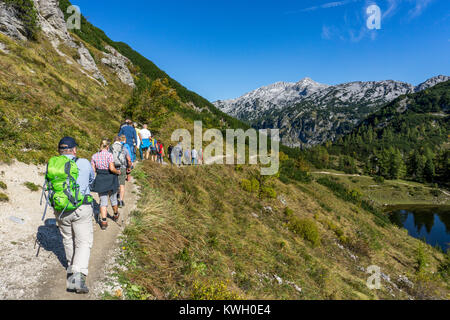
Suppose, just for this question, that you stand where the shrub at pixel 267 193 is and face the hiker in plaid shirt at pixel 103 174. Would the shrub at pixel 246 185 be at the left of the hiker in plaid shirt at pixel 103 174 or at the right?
right

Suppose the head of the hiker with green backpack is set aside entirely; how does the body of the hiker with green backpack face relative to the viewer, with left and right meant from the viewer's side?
facing away from the viewer and to the right of the viewer

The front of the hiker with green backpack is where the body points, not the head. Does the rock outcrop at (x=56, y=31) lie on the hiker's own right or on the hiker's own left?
on the hiker's own left

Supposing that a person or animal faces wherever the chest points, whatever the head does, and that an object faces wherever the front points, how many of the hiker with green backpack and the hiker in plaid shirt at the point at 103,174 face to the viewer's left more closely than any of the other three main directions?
0

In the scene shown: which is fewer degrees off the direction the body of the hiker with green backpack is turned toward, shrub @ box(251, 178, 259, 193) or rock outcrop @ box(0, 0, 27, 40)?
the shrub

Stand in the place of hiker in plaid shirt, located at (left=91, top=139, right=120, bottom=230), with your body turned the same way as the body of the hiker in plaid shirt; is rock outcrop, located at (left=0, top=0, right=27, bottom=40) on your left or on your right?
on your left

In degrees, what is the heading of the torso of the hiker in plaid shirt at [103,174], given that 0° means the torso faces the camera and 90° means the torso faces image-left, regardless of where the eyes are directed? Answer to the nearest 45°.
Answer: approximately 225°

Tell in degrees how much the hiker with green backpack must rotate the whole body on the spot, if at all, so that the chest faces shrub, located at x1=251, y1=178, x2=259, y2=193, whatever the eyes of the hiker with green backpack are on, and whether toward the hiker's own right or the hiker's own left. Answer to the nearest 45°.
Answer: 0° — they already face it

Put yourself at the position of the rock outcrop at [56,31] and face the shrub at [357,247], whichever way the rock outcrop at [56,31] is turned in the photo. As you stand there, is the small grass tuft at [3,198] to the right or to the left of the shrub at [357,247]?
right

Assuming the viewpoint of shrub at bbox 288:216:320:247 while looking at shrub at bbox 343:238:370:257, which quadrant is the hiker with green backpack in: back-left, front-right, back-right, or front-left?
back-right

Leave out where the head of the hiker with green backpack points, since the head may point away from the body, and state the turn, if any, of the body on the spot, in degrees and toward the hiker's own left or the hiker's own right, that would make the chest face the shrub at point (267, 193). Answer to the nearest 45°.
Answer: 0° — they already face it

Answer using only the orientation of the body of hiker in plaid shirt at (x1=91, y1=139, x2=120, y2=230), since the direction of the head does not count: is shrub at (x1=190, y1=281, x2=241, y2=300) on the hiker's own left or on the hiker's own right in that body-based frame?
on the hiker's own right

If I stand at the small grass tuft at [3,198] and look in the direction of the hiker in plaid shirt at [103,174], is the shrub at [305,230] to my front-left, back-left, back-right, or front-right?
front-left

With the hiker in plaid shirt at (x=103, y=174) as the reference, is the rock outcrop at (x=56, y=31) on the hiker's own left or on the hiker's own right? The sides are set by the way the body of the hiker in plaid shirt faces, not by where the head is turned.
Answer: on the hiker's own left

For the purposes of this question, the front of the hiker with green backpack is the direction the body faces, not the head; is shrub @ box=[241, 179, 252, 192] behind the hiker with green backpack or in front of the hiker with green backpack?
in front
